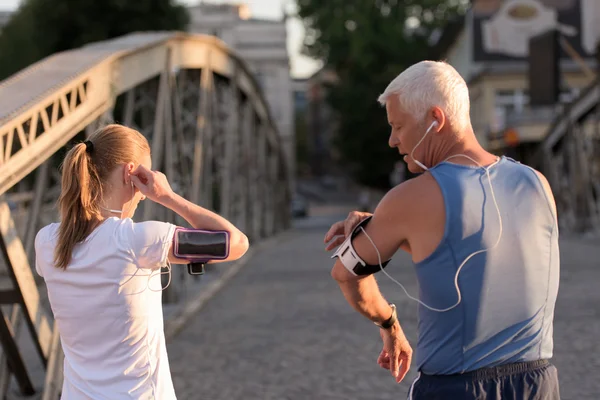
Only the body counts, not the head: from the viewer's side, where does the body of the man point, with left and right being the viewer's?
facing away from the viewer and to the left of the viewer

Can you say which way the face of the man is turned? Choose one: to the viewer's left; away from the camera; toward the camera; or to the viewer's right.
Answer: to the viewer's left

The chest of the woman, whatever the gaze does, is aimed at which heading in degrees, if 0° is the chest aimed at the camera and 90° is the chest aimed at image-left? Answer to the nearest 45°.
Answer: approximately 225°

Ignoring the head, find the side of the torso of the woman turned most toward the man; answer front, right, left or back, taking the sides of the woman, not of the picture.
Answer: right
